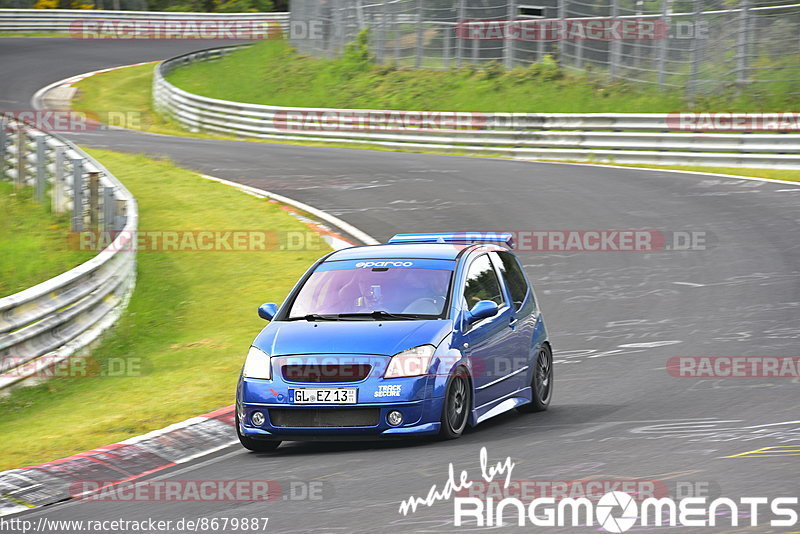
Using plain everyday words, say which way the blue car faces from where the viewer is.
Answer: facing the viewer and to the left of the viewer

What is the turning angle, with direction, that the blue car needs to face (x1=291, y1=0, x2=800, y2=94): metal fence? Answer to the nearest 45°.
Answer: approximately 135° to its right

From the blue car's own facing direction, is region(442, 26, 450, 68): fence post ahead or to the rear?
to the rear

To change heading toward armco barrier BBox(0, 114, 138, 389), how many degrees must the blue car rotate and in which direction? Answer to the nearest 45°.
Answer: approximately 90° to its right

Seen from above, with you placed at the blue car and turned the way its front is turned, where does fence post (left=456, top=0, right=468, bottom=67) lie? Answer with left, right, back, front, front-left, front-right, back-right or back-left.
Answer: back-right

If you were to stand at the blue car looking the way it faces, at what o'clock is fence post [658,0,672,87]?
The fence post is roughly at 5 o'clock from the blue car.

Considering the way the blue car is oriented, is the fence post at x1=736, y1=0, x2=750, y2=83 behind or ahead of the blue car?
behind

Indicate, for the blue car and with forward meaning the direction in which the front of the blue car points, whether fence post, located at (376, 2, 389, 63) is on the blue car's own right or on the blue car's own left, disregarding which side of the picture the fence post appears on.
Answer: on the blue car's own right

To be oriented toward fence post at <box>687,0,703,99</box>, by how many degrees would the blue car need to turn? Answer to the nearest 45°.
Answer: approximately 135° to its right

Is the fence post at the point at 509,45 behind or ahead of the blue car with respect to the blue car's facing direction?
behind

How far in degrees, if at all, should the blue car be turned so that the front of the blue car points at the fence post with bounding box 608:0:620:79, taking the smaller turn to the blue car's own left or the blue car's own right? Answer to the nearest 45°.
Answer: approximately 135° to the blue car's own right

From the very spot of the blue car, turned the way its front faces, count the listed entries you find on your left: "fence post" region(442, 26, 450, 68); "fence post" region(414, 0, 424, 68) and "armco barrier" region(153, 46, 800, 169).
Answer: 0

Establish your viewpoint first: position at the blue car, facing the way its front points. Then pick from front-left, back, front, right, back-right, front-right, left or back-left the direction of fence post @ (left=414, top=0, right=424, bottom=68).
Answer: back-right

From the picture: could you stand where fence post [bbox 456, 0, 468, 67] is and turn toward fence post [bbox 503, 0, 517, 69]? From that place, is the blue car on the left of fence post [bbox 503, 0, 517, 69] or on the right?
right
